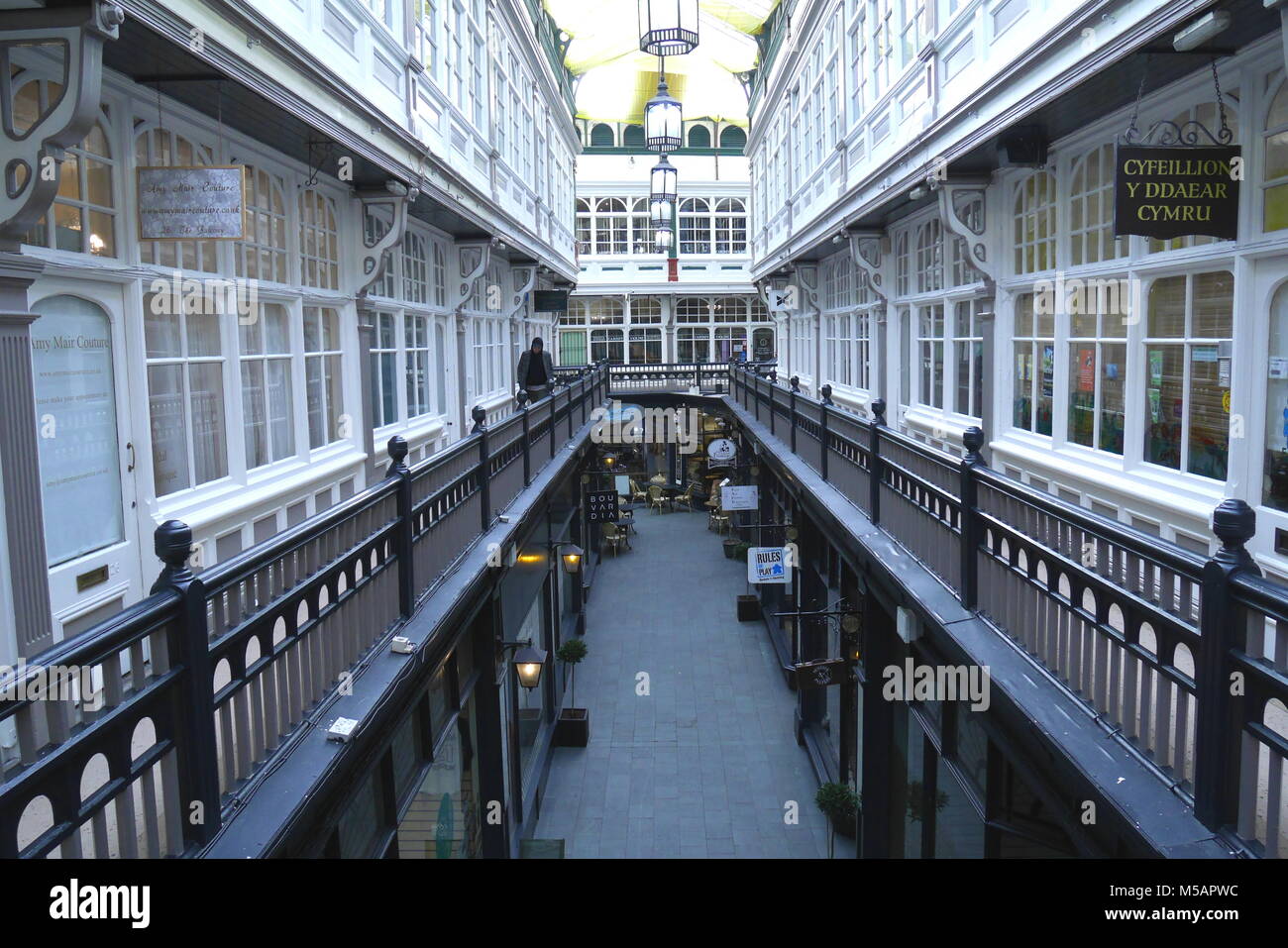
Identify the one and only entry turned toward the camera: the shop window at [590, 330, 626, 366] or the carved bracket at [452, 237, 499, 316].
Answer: the shop window

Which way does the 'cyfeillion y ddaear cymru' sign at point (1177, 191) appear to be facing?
toward the camera

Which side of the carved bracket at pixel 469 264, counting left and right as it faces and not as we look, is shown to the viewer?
right

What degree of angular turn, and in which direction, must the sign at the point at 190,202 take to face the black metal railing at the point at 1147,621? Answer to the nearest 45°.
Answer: approximately 45° to its left

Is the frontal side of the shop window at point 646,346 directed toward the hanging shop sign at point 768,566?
yes

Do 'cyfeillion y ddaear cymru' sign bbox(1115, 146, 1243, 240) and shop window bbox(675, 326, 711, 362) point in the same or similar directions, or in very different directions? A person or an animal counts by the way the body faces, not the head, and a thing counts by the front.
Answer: same or similar directions

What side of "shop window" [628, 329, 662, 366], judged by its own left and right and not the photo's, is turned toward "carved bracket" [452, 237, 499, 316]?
front

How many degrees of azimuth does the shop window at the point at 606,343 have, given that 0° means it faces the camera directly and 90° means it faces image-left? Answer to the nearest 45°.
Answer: approximately 0°

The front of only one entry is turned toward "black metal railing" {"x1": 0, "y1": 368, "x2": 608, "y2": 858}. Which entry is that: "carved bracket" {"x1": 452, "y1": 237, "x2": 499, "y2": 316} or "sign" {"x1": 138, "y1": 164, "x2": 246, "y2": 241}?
the sign

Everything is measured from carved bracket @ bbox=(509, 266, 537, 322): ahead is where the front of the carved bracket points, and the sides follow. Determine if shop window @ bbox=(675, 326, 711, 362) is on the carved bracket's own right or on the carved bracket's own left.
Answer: on the carved bracket's own left

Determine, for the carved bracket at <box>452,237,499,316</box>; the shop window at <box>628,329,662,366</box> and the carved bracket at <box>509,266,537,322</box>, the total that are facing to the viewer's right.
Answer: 2

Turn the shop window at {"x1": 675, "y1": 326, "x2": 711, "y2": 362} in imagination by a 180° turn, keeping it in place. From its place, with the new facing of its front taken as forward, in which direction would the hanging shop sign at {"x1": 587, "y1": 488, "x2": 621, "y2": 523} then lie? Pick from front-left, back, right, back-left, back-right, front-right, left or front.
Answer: back

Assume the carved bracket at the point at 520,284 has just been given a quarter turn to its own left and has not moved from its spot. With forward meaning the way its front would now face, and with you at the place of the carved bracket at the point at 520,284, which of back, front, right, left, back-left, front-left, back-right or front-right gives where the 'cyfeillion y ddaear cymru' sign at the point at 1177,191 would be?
back

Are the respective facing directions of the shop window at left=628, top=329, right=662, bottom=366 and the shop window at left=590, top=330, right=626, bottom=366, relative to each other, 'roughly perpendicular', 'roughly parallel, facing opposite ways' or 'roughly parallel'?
roughly parallel

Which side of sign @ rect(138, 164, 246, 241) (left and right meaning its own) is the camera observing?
front

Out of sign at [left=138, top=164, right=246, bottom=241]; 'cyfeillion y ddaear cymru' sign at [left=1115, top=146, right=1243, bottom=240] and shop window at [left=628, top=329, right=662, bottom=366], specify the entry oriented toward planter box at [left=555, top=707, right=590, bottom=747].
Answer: the shop window
